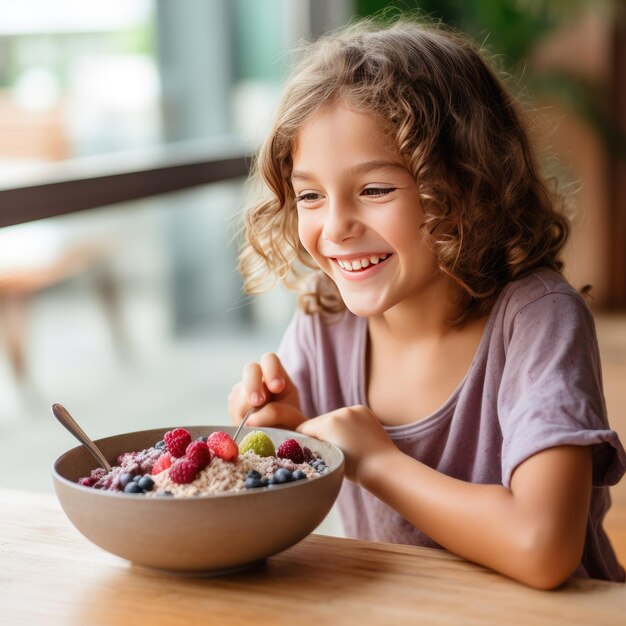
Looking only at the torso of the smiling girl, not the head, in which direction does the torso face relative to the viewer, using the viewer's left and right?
facing the viewer and to the left of the viewer

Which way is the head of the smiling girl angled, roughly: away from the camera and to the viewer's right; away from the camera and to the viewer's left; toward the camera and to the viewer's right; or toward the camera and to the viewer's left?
toward the camera and to the viewer's left
